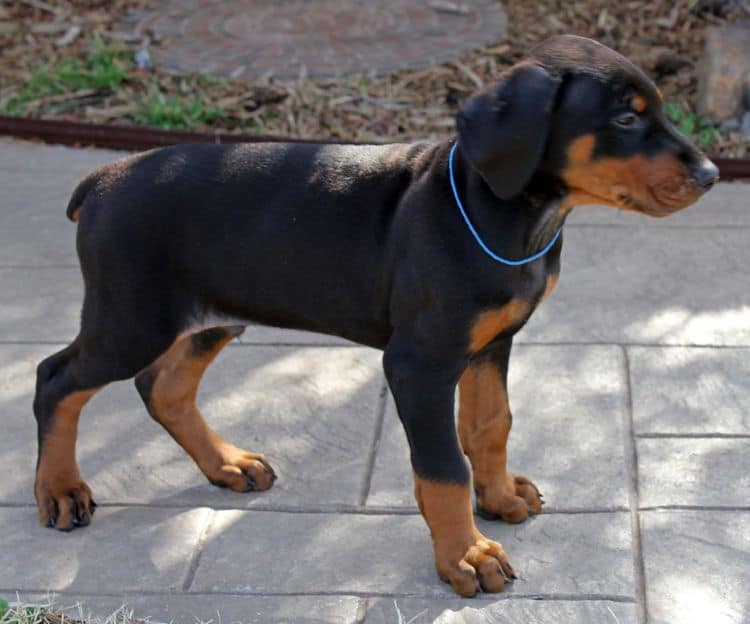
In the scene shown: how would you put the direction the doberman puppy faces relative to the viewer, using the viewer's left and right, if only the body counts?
facing to the right of the viewer

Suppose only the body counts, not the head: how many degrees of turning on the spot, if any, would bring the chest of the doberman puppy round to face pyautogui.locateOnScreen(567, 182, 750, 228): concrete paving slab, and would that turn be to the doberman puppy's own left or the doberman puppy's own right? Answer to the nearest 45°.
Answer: approximately 45° to the doberman puppy's own left

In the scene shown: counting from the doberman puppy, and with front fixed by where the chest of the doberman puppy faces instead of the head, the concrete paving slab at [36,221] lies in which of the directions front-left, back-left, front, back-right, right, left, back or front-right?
back-left

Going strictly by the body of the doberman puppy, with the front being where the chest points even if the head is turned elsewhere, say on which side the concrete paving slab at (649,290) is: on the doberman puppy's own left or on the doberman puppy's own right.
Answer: on the doberman puppy's own left

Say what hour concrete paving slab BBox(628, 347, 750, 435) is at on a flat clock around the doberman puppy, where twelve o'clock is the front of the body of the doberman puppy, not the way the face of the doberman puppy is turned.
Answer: The concrete paving slab is roughly at 11 o'clock from the doberman puppy.

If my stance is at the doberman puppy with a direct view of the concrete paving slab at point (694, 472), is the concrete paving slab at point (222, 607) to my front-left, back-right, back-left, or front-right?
back-right
